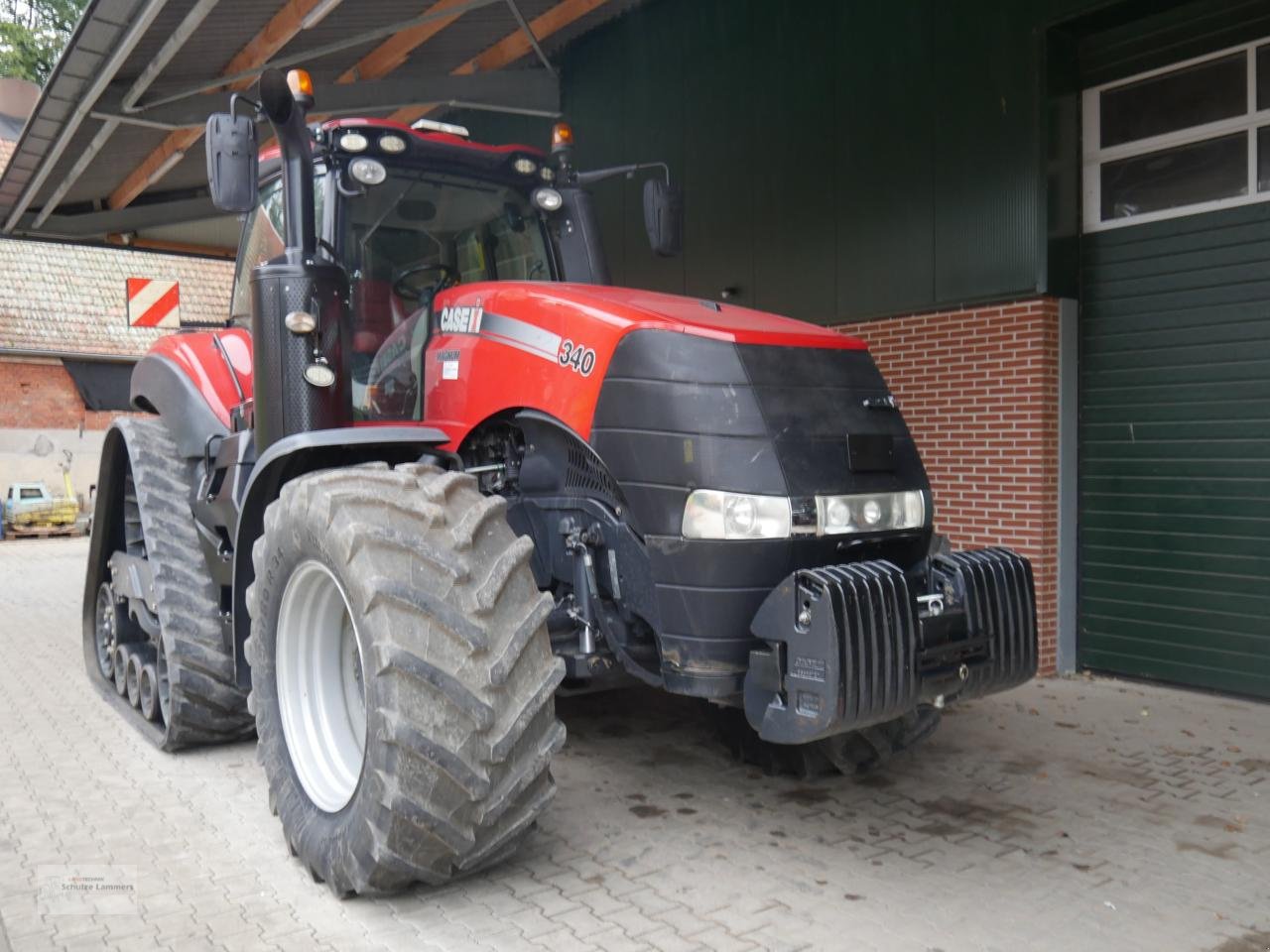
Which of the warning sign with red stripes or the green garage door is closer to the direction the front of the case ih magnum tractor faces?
the green garage door

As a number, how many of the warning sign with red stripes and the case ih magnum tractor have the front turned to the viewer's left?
0

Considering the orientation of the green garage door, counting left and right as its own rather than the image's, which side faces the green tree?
right

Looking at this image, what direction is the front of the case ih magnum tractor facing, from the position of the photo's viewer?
facing the viewer and to the right of the viewer

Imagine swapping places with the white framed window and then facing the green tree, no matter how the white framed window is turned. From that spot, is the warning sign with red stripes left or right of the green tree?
left

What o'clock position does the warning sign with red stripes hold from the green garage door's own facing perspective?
The warning sign with red stripes is roughly at 1 o'clock from the green garage door.

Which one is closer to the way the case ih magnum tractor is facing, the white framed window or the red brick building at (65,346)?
the white framed window

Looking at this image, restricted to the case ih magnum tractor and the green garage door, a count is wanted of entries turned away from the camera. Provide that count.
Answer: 0

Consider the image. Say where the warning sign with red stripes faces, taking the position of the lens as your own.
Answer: facing the viewer

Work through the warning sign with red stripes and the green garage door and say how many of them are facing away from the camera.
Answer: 0

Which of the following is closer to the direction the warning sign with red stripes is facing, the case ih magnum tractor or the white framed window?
the case ih magnum tractor

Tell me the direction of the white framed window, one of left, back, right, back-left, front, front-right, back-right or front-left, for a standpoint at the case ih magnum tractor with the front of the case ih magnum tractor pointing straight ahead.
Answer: left

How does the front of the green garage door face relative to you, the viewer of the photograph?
facing the viewer and to the left of the viewer

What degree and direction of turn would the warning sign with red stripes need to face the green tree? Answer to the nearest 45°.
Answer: approximately 180°
